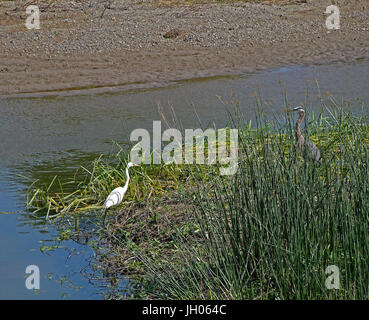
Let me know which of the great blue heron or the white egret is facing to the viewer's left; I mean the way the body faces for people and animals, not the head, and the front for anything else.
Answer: the great blue heron

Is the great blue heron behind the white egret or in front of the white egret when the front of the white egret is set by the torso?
in front

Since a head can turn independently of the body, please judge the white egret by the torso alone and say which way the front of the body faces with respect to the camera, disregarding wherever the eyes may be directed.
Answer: to the viewer's right

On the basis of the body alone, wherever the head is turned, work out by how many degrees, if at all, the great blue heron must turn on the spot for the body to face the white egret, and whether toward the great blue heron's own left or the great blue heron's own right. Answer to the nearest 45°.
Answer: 0° — it already faces it

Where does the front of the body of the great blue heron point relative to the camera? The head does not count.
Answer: to the viewer's left

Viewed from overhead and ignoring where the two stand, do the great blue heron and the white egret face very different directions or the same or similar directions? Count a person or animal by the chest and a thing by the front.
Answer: very different directions

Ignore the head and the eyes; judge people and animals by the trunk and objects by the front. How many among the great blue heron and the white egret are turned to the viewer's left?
1
